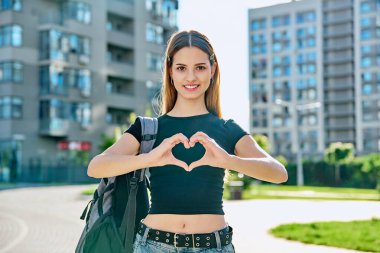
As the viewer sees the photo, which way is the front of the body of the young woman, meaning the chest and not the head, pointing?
toward the camera

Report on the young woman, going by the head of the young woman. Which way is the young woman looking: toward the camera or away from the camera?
toward the camera
